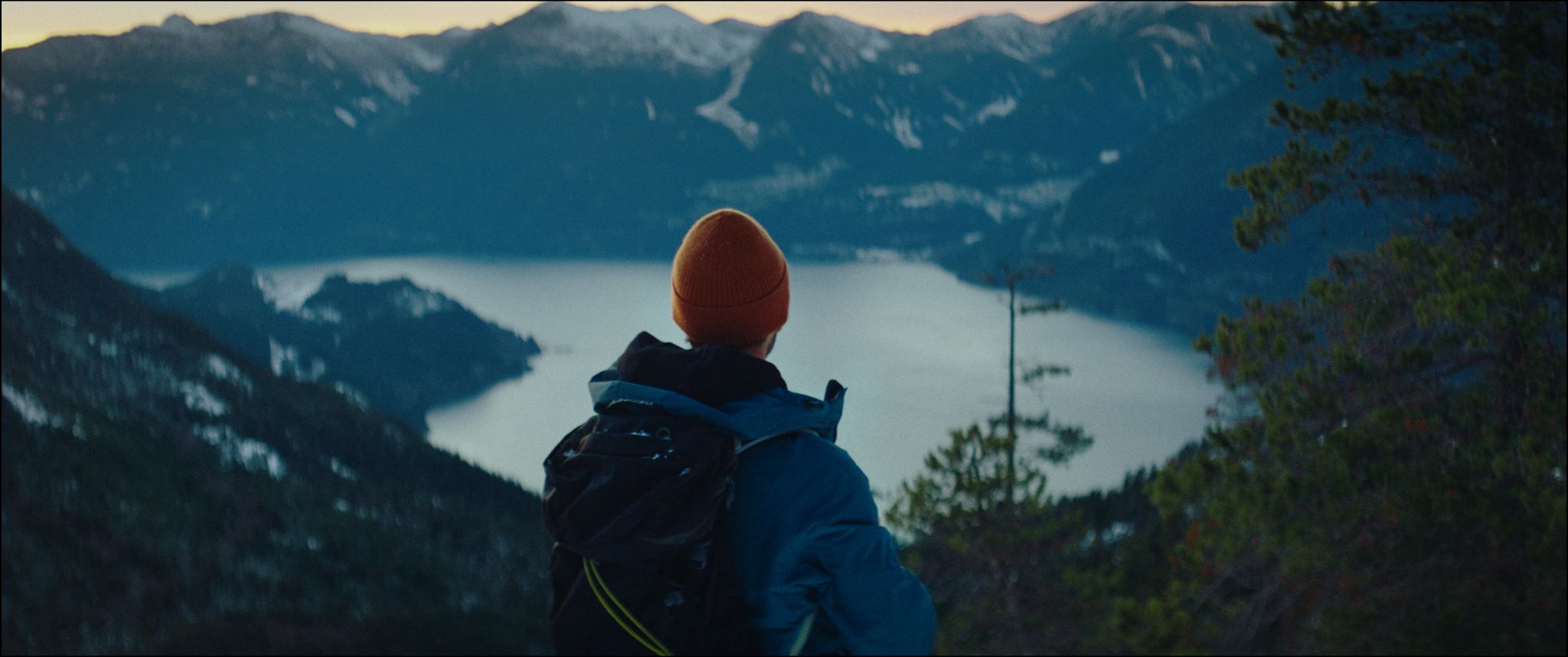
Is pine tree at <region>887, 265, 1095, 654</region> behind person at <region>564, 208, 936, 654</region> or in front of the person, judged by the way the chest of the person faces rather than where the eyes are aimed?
in front

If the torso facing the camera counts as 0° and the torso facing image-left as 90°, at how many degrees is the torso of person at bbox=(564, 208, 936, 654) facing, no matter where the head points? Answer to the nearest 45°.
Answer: approximately 225°
